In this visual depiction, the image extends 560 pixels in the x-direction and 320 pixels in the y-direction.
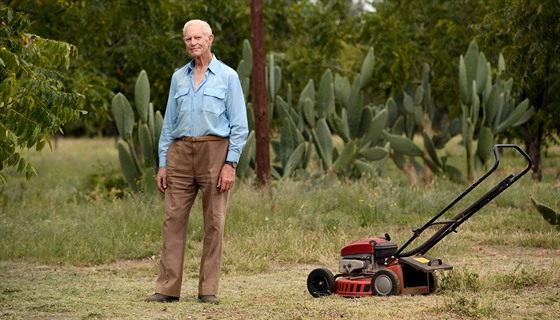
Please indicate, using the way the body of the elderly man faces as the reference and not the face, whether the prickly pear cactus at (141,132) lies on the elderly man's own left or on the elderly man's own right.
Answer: on the elderly man's own right

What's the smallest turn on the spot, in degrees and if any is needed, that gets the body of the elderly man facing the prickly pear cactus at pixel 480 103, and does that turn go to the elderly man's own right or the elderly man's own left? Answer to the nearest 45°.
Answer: approximately 180°

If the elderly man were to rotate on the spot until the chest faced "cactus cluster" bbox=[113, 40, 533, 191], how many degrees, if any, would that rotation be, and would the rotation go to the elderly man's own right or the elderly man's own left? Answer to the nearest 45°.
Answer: approximately 135° to the elderly man's own right

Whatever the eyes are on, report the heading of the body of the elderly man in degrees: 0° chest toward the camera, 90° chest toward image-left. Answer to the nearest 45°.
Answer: approximately 45°

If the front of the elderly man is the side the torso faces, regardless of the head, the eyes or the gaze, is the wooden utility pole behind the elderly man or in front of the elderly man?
behind

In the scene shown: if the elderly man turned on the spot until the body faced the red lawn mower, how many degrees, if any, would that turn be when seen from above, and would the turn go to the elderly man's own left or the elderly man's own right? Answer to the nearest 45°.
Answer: approximately 135° to the elderly man's own left
